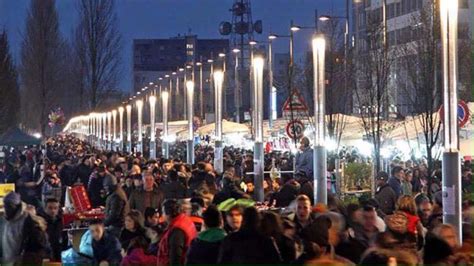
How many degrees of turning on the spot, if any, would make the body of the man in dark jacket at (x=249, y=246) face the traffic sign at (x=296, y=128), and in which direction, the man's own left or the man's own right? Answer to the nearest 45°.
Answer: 0° — they already face it

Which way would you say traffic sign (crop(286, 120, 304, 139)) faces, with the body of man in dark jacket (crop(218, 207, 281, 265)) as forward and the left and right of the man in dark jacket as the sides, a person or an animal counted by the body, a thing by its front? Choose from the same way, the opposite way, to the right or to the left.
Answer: the opposite way

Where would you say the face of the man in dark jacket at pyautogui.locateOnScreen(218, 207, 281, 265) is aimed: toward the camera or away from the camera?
away from the camera

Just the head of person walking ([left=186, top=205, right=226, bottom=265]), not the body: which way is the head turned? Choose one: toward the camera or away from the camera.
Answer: away from the camera

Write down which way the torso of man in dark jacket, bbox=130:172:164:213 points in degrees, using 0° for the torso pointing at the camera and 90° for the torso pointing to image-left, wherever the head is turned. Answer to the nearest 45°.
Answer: approximately 0°

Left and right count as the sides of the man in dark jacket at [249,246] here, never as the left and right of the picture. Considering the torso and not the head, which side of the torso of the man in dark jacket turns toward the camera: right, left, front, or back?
back

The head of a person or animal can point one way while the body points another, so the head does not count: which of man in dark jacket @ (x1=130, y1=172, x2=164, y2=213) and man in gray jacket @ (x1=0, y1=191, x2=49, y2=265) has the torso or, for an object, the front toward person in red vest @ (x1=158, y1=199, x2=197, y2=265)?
man in dark jacket @ (x1=130, y1=172, x2=164, y2=213)

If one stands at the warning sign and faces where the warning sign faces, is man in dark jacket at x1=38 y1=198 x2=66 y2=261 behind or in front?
in front
